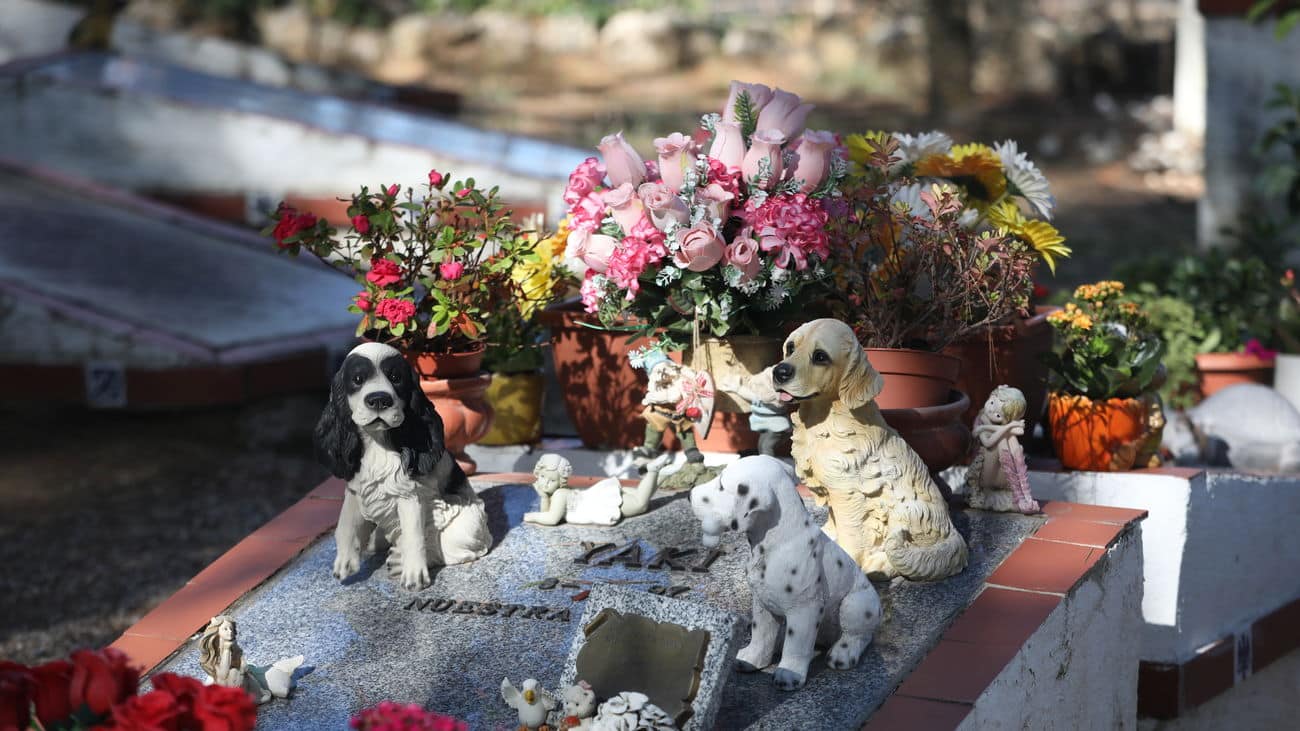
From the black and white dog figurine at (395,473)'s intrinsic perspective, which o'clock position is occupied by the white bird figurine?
The white bird figurine is roughly at 10 o'clock from the black and white dog figurine.

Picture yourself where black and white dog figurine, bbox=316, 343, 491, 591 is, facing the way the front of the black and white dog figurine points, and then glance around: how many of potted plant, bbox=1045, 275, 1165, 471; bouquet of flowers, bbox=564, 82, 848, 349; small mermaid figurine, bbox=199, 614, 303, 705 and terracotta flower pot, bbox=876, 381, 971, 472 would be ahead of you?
1

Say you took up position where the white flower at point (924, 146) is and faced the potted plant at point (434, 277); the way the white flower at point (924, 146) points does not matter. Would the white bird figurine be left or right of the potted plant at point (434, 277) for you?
left

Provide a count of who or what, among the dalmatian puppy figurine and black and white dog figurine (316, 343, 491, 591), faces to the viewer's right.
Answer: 0

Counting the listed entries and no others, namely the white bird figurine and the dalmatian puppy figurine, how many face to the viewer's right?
0

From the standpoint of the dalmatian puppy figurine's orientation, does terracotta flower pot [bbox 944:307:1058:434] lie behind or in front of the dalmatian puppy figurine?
behind

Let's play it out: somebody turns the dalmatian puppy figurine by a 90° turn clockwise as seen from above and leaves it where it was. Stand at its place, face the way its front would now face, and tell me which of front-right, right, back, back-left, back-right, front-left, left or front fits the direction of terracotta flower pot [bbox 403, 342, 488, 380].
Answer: front

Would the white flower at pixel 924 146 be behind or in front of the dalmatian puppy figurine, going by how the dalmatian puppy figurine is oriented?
behind

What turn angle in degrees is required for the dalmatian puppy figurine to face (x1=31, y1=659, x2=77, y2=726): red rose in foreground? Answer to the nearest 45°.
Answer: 0° — it already faces it

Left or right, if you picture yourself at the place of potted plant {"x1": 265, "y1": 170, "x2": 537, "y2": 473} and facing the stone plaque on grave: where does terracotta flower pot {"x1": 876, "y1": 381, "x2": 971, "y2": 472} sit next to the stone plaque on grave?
left
